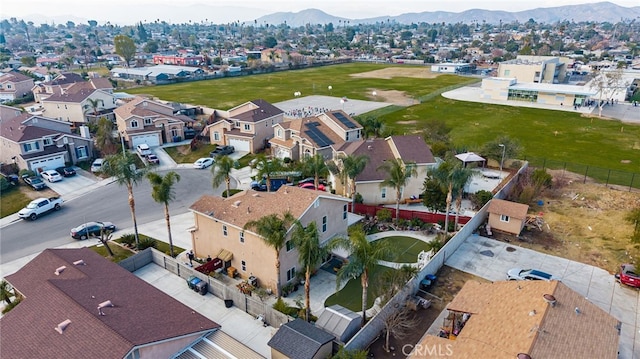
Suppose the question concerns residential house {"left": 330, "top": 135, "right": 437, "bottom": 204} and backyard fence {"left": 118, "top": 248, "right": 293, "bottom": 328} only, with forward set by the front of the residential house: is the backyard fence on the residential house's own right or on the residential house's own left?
on the residential house's own left

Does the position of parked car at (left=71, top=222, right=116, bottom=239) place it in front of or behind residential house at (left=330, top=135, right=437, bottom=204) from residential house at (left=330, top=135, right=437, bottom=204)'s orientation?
in front

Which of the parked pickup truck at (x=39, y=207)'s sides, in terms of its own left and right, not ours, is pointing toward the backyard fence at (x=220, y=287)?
left

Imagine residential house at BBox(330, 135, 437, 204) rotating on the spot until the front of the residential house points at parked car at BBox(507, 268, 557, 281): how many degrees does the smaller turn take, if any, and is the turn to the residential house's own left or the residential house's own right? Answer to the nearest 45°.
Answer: approximately 135° to the residential house's own left

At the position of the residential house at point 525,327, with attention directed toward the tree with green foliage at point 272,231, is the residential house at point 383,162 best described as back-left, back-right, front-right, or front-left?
front-right

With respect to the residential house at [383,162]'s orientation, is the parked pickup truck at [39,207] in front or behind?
in front

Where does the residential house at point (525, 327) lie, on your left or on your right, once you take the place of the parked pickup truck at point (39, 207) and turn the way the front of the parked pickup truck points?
on your left

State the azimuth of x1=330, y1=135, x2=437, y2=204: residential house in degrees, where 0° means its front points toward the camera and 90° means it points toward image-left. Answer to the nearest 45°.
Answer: approximately 90°

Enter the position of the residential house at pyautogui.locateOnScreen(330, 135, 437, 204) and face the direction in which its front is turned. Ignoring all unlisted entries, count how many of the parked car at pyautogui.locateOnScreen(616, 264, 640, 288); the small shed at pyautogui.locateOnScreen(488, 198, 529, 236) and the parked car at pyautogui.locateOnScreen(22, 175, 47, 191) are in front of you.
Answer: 1

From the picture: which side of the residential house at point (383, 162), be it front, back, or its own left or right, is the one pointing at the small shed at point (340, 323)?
left

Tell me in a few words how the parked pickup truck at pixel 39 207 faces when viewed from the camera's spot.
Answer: facing the viewer and to the left of the viewer

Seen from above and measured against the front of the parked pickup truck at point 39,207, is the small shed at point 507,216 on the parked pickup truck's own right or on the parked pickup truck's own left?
on the parked pickup truck's own left

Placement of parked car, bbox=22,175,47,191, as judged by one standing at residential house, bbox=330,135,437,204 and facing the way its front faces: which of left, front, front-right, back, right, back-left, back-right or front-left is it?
front

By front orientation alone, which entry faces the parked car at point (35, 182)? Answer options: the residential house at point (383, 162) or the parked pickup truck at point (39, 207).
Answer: the residential house
